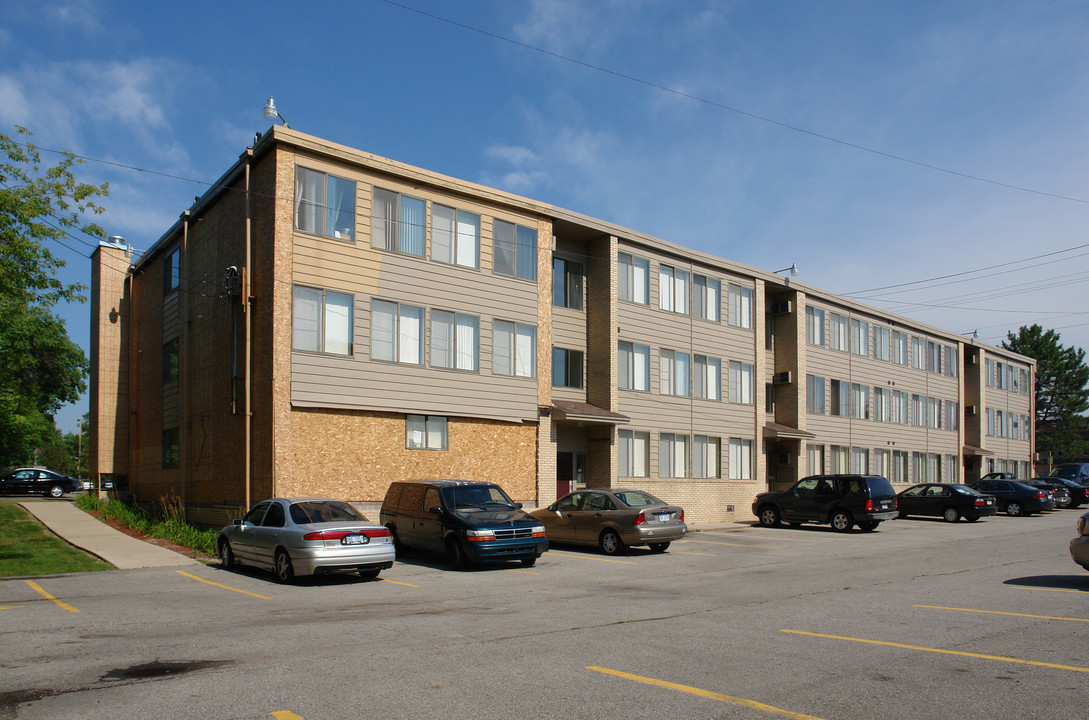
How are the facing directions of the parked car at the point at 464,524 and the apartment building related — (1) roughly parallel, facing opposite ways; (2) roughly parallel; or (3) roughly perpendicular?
roughly parallel

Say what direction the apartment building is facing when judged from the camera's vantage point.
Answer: facing the viewer and to the right of the viewer

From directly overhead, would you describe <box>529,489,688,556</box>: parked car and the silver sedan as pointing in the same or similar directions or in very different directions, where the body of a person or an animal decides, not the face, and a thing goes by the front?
same or similar directions

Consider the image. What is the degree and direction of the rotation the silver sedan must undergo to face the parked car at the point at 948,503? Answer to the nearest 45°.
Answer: approximately 90° to its right

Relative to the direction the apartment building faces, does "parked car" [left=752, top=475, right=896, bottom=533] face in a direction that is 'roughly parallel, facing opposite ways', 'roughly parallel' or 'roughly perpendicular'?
roughly parallel, facing opposite ways

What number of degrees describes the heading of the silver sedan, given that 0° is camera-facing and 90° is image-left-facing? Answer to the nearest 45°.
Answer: approximately 135°

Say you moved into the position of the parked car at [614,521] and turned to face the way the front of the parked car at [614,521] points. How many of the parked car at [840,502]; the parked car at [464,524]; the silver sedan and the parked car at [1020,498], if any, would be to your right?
2

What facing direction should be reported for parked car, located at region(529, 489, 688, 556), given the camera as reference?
facing away from the viewer and to the left of the viewer

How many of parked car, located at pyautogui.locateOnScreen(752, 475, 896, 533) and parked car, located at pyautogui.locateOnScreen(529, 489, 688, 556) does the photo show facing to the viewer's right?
0

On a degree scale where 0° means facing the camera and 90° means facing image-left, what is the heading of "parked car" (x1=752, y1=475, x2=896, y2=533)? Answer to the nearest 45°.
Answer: approximately 135°

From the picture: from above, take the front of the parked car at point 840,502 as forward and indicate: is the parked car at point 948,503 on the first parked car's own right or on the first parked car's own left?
on the first parked car's own right

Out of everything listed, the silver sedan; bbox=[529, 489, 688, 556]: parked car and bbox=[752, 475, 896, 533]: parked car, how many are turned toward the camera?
0

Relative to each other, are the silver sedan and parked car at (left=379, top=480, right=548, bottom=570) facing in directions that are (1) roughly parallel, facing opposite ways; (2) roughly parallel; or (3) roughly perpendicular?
roughly parallel, facing opposite ways

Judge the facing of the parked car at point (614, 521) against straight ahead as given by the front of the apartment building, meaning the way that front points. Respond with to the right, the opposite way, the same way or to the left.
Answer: the opposite way

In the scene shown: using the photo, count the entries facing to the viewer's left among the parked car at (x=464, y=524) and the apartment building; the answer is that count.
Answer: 0

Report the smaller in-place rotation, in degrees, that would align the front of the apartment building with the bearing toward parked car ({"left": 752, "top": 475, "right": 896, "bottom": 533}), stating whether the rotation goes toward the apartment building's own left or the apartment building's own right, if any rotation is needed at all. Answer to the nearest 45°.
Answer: approximately 45° to the apartment building's own left

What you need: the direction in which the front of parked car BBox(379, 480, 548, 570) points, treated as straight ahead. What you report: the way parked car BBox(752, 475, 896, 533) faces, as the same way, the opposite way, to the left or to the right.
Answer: the opposite way

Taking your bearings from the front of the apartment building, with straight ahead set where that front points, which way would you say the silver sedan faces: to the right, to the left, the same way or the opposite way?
the opposite way

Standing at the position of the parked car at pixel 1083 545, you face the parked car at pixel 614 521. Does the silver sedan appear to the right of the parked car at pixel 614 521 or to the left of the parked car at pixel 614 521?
left
